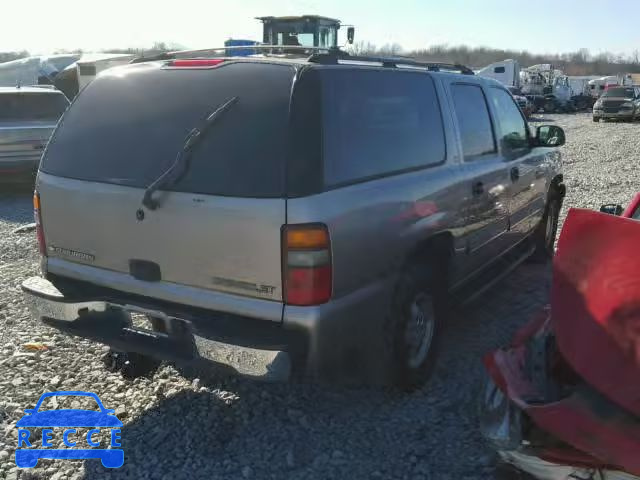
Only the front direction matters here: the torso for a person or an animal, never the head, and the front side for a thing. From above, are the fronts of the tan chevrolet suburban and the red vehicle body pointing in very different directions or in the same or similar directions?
very different directions

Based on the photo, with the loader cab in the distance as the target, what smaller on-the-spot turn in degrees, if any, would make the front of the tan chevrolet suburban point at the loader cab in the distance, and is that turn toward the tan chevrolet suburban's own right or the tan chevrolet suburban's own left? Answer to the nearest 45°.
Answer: approximately 45° to the tan chevrolet suburban's own left

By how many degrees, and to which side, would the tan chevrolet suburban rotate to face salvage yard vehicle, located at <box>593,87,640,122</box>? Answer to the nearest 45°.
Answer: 0° — it already faces it

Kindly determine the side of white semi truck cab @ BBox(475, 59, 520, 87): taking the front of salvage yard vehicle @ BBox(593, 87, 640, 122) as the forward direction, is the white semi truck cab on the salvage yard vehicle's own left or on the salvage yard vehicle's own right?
on the salvage yard vehicle's own right

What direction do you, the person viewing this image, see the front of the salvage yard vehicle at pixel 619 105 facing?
facing the viewer and to the left of the viewer

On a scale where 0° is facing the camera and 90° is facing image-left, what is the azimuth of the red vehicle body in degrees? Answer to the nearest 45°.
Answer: approximately 45°

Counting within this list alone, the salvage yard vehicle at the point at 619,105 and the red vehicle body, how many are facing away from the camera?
0

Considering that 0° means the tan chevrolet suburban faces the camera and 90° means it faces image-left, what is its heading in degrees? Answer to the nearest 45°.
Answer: approximately 225°

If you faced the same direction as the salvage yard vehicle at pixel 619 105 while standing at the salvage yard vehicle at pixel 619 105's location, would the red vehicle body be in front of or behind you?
in front
